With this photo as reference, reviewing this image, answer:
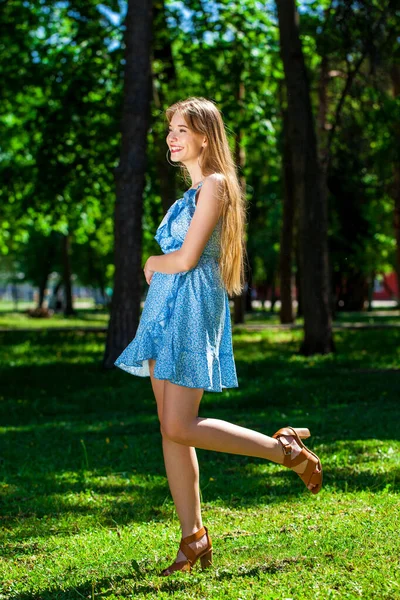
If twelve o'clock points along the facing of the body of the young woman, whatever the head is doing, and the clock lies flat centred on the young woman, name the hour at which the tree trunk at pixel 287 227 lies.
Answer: The tree trunk is roughly at 3 o'clock from the young woman.

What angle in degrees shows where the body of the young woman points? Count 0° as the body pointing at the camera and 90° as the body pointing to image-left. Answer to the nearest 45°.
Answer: approximately 90°

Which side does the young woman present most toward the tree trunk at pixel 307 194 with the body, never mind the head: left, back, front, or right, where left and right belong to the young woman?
right

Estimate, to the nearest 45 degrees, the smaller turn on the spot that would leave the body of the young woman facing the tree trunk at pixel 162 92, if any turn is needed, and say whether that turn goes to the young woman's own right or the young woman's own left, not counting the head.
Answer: approximately 90° to the young woman's own right

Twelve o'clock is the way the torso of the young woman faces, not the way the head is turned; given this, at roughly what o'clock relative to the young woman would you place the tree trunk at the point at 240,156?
The tree trunk is roughly at 3 o'clock from the young woman.
